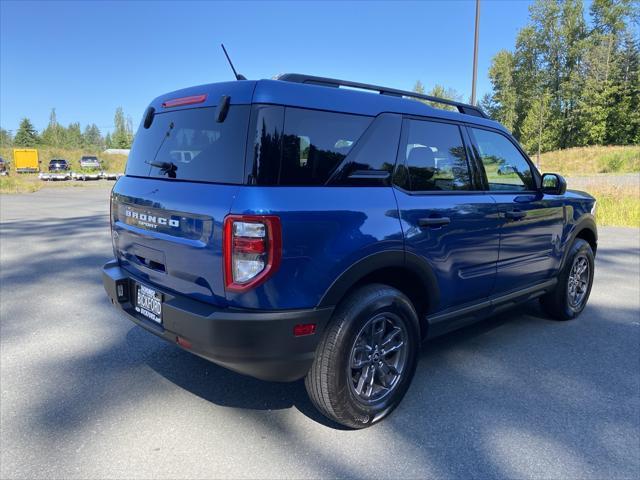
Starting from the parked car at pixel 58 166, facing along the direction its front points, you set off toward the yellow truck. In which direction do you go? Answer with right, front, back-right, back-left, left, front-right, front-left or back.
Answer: back-right

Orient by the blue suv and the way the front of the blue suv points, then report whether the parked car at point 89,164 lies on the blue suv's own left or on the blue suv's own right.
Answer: on the blue suv's own left

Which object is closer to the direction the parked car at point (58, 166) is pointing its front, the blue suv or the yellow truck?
the blue suv

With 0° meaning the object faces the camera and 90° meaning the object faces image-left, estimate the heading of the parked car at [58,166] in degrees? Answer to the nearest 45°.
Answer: approximately 0°

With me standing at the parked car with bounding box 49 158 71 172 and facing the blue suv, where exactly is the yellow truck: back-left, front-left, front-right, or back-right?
back-right

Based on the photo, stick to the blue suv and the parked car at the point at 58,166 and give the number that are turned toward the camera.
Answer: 1

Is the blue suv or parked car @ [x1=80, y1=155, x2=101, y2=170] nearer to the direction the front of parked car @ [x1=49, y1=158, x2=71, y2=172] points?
the blue suv

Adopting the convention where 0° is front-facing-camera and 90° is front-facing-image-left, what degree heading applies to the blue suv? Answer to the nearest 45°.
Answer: approximately 225°

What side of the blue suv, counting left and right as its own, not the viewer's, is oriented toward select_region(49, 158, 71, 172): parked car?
left

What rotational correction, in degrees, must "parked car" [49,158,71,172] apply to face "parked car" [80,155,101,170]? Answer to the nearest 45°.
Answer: approximately 90° to its left
